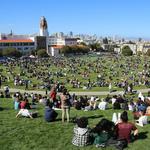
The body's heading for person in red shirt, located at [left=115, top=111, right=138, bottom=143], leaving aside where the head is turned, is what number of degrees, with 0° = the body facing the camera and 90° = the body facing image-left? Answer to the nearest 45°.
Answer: approximately 180°

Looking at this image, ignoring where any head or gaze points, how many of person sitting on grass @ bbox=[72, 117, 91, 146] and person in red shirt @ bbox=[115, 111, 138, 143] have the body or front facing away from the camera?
2

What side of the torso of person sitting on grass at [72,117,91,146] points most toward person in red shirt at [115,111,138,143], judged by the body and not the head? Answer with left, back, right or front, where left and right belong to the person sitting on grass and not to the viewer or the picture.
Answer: right

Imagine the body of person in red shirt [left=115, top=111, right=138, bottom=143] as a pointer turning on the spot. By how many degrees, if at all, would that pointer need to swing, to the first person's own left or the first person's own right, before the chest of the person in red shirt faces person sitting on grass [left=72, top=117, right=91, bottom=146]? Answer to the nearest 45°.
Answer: approximately 90° to the first person's own left

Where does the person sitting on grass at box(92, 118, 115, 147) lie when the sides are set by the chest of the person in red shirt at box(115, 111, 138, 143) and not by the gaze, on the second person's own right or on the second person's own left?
on the second person's own left

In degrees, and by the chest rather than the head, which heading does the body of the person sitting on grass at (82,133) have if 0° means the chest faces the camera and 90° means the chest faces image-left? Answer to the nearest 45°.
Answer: approximately 180°

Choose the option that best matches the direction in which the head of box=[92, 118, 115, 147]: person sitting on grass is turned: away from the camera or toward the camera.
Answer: away from the camera
